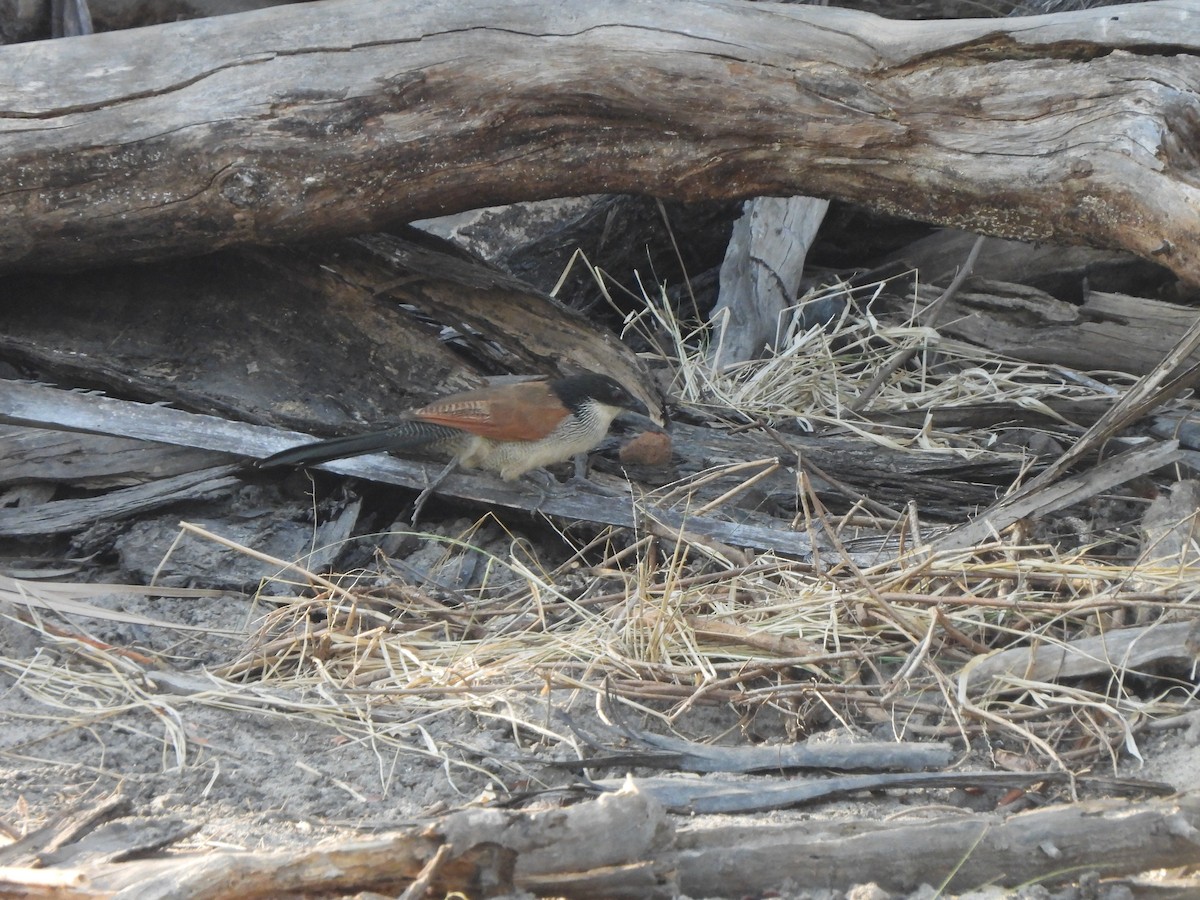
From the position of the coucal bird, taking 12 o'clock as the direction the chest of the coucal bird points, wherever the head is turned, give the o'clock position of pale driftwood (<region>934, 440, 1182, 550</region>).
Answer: The pale driftwood is roughly at 1 o'clock from the coucal bird.

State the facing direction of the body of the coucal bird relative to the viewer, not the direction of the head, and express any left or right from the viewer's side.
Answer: facing to the right of the viewer

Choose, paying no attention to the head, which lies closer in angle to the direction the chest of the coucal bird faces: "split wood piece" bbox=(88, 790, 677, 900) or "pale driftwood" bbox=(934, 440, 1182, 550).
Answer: the pale driftwood

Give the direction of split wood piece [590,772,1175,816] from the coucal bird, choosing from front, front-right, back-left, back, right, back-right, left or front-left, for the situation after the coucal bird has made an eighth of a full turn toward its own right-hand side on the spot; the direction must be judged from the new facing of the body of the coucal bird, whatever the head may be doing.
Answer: front-right

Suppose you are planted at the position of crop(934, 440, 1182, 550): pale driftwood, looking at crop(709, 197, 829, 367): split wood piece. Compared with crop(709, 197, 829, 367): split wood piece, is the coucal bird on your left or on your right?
left

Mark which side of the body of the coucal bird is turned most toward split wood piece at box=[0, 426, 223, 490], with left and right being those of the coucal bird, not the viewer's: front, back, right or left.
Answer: back

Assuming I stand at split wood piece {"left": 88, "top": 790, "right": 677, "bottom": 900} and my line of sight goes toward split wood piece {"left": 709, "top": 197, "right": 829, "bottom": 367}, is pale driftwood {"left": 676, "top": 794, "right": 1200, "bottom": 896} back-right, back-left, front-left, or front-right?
front-right

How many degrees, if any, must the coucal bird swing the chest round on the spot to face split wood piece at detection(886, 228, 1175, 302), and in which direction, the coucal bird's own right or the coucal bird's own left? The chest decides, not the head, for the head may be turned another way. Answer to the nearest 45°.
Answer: approximately 45° to the coucal bird's own left

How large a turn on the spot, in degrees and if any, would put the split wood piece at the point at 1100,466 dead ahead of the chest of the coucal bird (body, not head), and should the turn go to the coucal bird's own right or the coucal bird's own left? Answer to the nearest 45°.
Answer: approximately 45° to the coucal bird's own right

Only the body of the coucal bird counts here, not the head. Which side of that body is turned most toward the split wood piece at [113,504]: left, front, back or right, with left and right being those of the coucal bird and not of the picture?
back

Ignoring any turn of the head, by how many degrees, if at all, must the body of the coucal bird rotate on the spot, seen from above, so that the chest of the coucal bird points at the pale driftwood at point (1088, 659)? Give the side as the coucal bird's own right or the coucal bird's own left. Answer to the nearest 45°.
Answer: approximately 45° to the coucal bird's own right

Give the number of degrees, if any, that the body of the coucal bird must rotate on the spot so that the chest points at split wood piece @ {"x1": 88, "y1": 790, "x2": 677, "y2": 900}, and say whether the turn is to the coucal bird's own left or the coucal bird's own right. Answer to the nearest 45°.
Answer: approximately 90° to the coucal bird's own right

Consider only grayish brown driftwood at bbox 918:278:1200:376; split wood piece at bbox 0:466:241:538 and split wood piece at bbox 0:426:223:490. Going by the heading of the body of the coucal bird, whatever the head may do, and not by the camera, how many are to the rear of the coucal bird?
2
